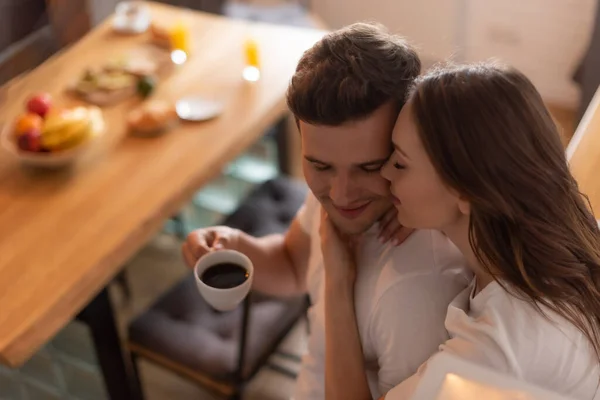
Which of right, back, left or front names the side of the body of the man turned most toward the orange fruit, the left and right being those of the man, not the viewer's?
right

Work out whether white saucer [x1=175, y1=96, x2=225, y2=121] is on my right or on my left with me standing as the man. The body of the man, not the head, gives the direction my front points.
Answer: on my right

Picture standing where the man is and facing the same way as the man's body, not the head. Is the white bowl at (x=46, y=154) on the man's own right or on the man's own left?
on the man's own right

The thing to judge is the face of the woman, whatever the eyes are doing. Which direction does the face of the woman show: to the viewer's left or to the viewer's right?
to the viewer's left

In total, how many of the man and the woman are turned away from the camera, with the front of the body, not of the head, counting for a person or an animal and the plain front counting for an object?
0

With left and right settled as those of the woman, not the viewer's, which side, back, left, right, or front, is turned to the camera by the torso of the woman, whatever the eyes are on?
left

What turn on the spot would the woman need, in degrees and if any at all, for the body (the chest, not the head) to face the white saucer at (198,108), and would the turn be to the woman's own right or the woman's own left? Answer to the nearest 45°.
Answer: approximately 45° to the woman's own right

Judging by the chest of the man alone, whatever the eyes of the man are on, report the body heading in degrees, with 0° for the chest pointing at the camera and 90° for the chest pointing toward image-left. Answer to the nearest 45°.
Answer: approximately 45°

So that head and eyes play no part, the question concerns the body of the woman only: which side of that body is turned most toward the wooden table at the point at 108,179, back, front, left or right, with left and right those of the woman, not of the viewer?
front

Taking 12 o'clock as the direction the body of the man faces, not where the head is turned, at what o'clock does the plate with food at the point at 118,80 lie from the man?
The plate with food is roughly at 3 o'clock from the man.

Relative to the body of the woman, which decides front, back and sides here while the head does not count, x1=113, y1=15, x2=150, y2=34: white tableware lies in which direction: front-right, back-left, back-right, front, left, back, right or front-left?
front-right

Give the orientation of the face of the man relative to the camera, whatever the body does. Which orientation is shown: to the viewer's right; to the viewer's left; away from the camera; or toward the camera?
toward the camera

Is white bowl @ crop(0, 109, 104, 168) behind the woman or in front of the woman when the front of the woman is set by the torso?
in front
